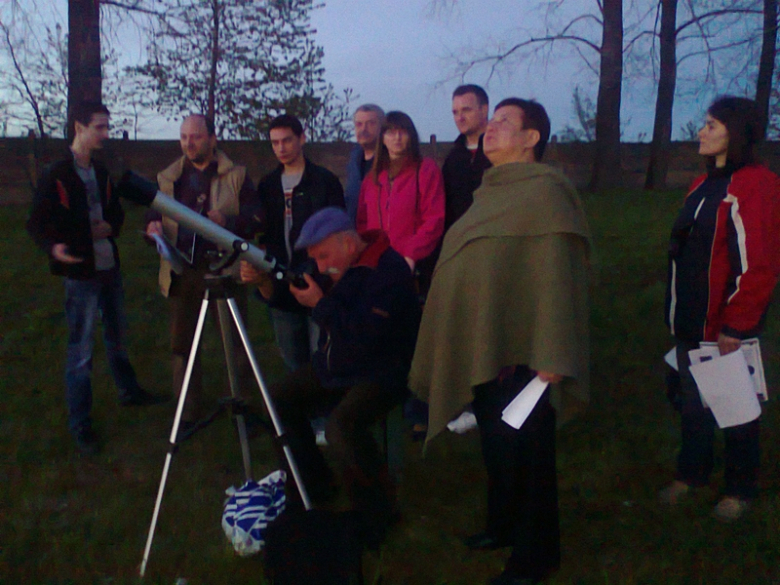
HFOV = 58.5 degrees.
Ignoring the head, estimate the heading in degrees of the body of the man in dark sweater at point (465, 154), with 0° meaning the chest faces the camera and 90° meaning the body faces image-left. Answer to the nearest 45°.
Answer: approximately 45°

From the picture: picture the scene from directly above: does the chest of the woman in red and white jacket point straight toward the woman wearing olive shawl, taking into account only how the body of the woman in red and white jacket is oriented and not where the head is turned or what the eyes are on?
yes

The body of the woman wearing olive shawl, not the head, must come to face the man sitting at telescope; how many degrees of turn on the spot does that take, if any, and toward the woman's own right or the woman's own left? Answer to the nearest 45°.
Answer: approximately 45° to the woman's own right

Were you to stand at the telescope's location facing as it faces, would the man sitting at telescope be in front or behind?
behind

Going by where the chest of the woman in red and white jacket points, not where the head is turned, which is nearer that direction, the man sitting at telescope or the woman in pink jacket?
the man sitting at telescope

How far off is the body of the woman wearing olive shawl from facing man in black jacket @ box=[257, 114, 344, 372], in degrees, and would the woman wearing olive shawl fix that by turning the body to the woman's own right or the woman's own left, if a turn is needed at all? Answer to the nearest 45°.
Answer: approximately 45° to the woman's own right

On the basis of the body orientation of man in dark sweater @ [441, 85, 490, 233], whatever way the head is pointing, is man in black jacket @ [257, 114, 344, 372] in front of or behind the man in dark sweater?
in front

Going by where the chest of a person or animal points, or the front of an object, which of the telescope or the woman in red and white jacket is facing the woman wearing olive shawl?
the woman in red and white jacket

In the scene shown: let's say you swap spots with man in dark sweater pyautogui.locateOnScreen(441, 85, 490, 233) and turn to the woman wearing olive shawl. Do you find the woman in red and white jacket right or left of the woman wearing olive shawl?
left

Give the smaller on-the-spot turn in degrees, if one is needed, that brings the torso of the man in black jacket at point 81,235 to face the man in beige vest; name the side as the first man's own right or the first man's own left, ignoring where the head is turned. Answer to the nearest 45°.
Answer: approximately 45° to the first man's own left

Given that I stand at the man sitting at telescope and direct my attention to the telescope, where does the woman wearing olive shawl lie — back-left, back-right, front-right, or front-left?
back-left

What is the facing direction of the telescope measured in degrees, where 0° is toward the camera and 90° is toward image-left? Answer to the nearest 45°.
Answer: approximately 90°
